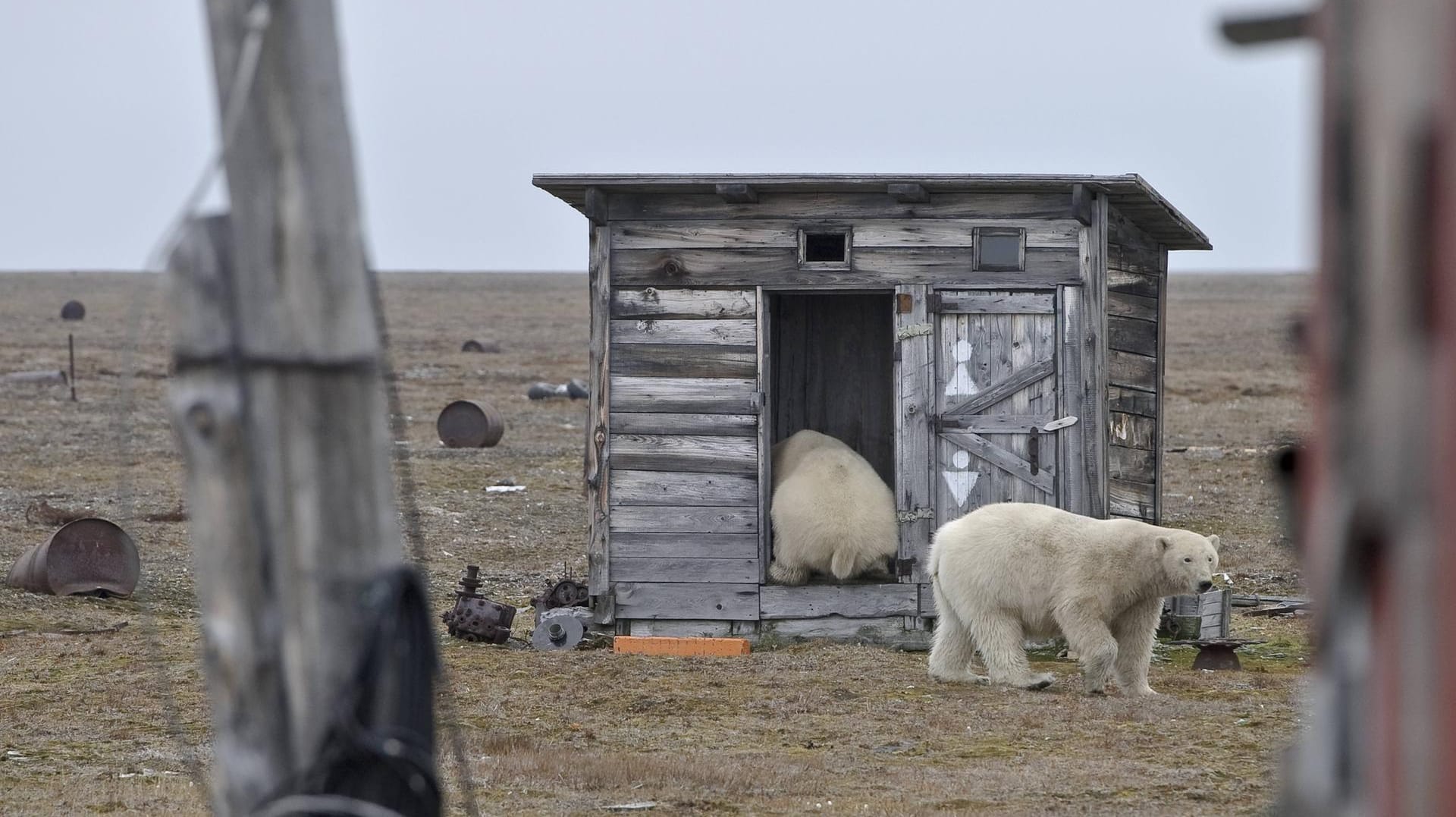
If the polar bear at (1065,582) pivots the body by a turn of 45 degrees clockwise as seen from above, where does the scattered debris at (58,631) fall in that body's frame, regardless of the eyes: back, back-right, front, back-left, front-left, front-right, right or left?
back-right

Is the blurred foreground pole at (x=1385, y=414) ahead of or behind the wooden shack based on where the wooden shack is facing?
ahead

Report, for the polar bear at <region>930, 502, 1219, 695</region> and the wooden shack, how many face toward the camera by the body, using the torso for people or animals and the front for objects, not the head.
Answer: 1

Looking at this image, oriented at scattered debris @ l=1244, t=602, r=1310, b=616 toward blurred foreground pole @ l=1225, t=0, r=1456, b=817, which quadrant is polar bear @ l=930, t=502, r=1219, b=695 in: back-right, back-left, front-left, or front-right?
front-right

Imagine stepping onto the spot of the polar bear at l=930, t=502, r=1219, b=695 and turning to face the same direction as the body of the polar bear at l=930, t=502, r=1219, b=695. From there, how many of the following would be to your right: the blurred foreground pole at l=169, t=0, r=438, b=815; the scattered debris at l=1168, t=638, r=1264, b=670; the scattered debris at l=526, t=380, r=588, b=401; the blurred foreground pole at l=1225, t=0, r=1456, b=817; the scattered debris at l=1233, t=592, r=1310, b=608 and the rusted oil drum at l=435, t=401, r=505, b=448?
2

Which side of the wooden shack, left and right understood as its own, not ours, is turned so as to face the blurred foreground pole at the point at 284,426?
front

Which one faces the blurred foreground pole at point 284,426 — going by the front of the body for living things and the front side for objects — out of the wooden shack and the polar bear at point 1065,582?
the wooden shack

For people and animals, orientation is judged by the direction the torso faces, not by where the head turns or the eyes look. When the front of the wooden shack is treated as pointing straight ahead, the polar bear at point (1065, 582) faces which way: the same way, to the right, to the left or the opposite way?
to the left

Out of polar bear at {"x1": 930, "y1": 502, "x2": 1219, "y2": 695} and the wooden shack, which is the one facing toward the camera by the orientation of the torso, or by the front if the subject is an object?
the wooden shack

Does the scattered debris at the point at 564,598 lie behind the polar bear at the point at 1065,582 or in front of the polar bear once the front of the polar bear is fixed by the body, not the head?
behind

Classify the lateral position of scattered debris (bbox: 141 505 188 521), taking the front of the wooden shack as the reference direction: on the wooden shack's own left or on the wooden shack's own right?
on the wooden shack's own right

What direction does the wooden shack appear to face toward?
toward the camera

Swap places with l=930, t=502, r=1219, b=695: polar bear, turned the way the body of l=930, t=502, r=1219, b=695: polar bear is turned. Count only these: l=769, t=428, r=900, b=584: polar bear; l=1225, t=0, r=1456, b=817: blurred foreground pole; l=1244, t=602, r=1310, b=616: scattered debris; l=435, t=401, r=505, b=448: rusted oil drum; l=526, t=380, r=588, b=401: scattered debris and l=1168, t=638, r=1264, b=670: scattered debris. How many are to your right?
1

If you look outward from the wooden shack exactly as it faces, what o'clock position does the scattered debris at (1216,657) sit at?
The scattered debris is roughly at 9 o'clock from the wooden shack.

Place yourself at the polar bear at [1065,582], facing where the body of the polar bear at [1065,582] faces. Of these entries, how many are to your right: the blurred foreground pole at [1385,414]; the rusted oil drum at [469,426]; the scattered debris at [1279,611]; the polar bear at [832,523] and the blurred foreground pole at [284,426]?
2

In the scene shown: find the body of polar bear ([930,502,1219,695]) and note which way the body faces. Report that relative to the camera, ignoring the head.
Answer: to the viewer's right
